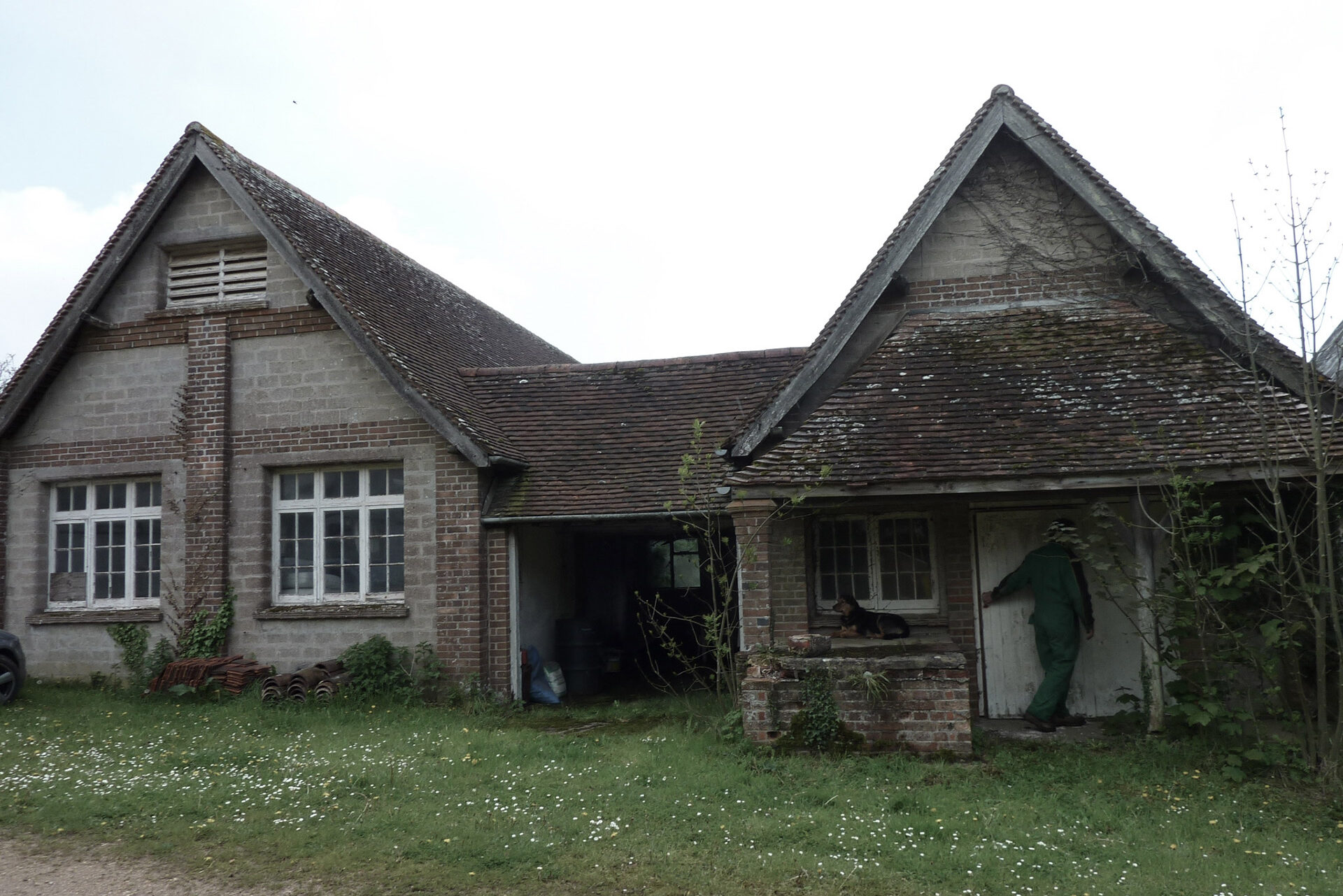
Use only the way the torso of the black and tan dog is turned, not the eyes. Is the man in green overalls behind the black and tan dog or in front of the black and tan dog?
behind

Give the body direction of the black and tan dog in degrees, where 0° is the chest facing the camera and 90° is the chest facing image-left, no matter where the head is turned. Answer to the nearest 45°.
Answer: approximately 90°

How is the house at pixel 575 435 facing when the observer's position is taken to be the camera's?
facing the viewer
